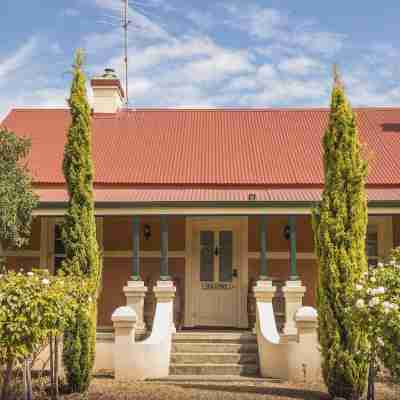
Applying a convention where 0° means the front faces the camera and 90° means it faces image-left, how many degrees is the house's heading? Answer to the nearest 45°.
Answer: approximately 0°

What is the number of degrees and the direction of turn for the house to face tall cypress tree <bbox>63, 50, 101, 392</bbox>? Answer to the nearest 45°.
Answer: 0° — it already faces it

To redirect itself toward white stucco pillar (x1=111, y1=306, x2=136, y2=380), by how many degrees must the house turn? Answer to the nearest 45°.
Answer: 0° — it already faces it

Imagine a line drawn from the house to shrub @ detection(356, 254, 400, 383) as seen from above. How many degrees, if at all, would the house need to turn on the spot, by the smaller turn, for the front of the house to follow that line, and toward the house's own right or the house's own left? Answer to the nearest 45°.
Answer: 0° — it already faces it

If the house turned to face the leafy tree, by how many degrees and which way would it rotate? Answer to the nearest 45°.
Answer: approximately 45° to its right

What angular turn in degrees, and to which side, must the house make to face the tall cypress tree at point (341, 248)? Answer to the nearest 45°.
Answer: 0° — it already faces it
